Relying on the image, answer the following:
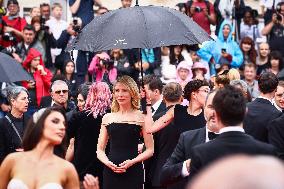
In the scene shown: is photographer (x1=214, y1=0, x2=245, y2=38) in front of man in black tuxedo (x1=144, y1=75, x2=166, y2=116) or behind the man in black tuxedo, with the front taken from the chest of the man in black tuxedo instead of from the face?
behind

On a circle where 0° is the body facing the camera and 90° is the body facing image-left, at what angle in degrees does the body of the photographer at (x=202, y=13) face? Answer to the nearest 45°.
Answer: approximately 0°

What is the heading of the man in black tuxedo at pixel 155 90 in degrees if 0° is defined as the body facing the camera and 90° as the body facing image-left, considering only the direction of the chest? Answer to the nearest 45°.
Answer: approximately 45°

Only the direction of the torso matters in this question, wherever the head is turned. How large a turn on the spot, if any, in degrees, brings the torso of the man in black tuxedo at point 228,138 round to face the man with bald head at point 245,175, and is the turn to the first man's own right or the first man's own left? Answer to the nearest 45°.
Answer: approximately 180°

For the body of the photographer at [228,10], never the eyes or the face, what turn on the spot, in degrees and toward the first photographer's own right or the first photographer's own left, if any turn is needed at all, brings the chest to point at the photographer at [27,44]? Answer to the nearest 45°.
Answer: approximately 45° to the first photographer's own right

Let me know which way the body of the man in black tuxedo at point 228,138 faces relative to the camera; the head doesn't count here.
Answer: away from the camera

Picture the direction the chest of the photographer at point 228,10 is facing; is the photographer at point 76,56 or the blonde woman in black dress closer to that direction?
the blonde woman in black dress
